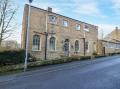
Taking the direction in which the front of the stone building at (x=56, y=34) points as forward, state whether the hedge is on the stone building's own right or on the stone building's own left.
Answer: on the stone building's own right
